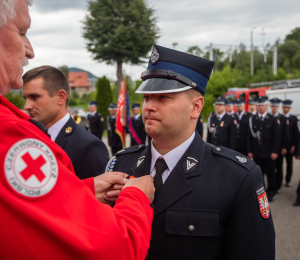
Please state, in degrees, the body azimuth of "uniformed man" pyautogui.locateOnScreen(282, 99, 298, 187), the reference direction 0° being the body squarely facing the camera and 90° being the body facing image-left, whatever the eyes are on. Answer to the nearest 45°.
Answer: approximately 45°

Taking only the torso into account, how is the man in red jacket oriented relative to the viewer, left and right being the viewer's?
facing to the right of the viewer

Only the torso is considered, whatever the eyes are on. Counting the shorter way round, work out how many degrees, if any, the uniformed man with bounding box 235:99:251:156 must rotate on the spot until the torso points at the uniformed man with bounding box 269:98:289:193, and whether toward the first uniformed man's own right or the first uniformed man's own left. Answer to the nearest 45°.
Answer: approximately 90° to the first uniformed man's own left

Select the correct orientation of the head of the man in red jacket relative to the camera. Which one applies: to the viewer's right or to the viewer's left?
to the viewer's right

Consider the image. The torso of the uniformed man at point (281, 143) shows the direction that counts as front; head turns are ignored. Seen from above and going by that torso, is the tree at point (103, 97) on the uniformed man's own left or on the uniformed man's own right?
on the uniformed man's own right

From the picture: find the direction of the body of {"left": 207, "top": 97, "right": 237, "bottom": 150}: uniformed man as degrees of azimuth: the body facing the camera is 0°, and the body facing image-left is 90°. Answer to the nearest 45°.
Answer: approximately 45°

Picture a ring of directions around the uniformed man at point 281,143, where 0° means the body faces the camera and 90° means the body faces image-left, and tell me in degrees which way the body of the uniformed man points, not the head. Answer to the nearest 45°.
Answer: approximately 45°

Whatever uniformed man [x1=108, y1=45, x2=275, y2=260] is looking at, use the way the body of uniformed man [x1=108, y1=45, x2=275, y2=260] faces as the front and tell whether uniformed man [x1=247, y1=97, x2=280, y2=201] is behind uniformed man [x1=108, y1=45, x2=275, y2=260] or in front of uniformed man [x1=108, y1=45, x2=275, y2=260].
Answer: behind

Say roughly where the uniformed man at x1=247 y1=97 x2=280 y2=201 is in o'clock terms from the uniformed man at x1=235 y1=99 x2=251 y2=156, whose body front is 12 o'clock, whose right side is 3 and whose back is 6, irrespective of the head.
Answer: the uniformed man at x1=247 y1=97 x2=280 y2=201 is roughly at 10 o'clock from the uniformed man at x1=235 y1=99 x2=251 y2=156.

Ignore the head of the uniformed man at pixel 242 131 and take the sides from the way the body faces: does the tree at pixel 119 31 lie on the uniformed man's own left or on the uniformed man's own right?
on the uniformed man's own right
